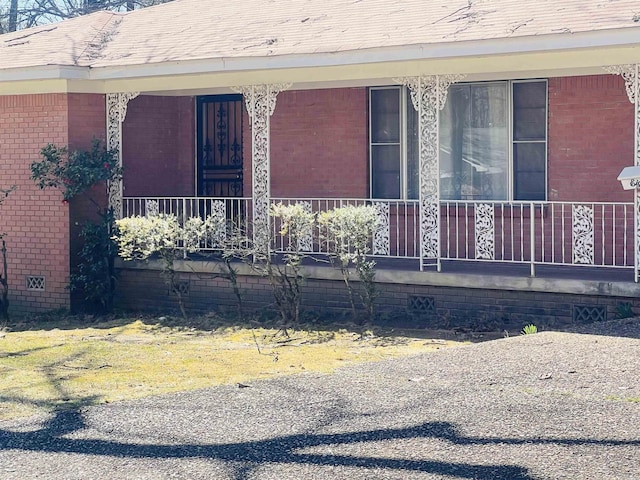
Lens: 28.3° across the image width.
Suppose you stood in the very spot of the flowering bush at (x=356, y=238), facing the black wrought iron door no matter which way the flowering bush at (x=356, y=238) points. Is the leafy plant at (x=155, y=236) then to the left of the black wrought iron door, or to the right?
left

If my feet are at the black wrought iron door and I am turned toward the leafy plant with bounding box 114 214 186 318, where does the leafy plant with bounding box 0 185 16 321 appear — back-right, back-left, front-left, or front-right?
front-right

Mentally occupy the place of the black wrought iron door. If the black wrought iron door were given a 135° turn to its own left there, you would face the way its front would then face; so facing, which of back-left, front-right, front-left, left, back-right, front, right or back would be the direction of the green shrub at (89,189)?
back

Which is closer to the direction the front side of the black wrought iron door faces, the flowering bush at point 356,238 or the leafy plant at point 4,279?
the flowering bush

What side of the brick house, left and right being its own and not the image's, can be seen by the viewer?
front

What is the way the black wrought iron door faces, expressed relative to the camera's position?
facing the viewer

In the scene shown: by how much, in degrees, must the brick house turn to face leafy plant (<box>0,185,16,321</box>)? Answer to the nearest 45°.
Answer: approximately 90° to its right

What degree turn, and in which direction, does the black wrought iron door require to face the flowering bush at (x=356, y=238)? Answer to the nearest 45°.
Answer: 0° — it already faces it
